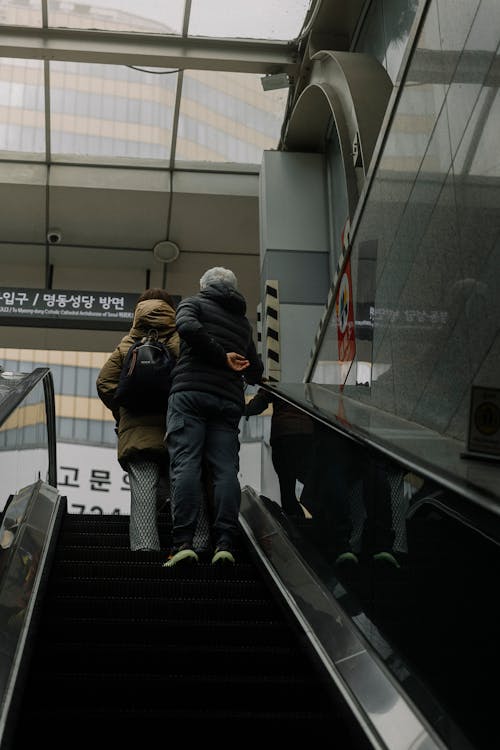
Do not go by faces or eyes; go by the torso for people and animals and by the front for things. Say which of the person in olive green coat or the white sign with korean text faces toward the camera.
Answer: the white sign with korean text

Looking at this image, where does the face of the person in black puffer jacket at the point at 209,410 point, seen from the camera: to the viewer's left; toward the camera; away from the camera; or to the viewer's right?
away from the camera

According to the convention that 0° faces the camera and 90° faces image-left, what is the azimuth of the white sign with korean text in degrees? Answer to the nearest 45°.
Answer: approximately 0°

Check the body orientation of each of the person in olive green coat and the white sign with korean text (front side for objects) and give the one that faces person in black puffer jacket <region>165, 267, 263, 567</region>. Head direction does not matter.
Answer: the white sign with korean text

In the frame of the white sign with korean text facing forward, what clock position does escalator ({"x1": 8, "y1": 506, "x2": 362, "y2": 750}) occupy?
The escalator is roughly at 12 o'clock from the white sign with korean text.

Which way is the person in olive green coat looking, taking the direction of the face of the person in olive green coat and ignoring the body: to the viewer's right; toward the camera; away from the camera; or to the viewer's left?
away from the camera

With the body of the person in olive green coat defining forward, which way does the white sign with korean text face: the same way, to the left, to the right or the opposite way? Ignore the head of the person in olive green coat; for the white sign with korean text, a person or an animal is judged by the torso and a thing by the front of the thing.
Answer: the opposite way

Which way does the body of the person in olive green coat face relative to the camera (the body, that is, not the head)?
away from the camera

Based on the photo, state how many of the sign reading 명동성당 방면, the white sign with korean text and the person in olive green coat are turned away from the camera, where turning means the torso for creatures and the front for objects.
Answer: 1

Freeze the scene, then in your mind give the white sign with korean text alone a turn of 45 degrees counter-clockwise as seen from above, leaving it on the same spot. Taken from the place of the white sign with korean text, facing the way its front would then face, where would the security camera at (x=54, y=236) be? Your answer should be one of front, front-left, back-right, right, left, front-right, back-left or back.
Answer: front-right

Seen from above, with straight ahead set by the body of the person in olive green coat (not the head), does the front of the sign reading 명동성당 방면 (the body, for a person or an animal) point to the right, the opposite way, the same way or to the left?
the opposite way

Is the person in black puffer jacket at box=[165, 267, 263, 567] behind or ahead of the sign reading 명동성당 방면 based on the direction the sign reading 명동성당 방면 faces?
ahead

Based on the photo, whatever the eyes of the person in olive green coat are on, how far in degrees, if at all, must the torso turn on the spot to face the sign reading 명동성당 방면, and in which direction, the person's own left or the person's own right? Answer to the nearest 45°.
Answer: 0° — they already face it

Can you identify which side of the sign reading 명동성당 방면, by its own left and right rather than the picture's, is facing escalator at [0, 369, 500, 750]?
front

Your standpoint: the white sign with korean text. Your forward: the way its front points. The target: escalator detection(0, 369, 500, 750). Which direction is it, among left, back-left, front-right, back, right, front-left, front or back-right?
front

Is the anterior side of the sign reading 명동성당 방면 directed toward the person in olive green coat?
yes
